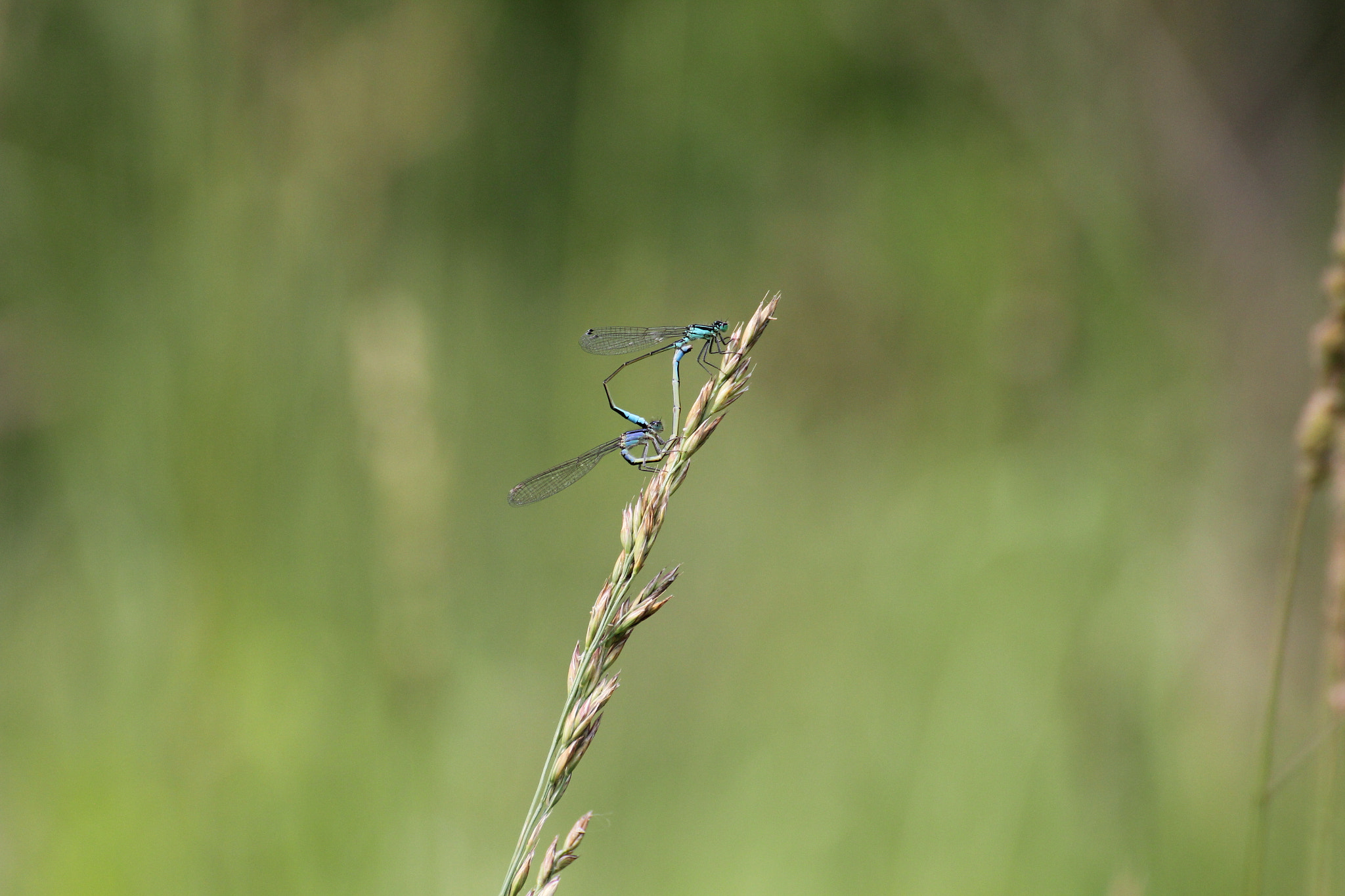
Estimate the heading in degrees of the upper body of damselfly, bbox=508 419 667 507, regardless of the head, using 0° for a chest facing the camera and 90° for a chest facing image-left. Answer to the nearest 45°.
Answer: approximately 270°

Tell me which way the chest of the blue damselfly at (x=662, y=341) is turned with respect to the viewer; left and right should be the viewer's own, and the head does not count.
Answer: facing to the right of the viewer

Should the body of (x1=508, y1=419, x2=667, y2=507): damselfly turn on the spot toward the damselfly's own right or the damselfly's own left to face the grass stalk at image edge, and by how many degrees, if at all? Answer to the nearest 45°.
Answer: approximately 45° to the damselfly's own right

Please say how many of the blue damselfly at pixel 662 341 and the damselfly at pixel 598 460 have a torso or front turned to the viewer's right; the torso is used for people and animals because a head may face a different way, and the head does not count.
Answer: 2
